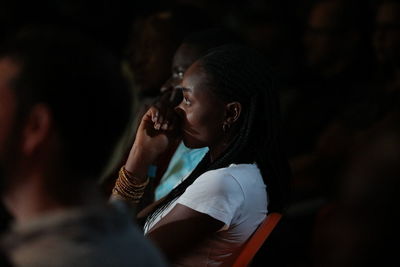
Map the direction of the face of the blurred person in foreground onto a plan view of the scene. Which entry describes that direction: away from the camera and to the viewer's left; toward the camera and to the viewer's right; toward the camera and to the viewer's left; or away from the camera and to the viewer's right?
away from the camera and to the viewer's left

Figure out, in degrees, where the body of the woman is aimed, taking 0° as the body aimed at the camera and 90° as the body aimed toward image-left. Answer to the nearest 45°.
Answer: approximately 90°

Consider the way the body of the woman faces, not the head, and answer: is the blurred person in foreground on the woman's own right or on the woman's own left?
on the woman's own left

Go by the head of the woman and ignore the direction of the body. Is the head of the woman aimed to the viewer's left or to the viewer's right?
to the viewer's left
